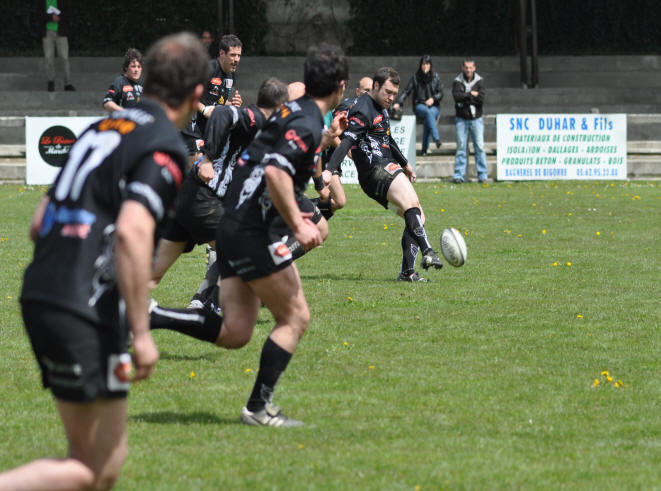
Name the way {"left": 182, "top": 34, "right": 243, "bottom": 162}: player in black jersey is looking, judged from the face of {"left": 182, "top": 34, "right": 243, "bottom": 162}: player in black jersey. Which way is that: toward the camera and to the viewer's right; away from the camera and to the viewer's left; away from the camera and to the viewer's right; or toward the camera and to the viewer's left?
toward the camera and to the viewer's right

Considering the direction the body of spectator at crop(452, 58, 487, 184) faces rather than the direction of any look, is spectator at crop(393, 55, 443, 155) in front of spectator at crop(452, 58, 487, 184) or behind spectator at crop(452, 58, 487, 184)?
behind

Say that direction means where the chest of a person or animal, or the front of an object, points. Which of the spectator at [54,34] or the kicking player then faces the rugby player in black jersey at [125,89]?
the spectator at [54,34]

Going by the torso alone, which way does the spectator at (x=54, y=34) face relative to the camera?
toward the camera

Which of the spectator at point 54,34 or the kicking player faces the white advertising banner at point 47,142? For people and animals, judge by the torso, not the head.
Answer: the spectator

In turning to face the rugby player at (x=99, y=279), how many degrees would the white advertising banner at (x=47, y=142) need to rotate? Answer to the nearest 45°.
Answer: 0° — it already faces them

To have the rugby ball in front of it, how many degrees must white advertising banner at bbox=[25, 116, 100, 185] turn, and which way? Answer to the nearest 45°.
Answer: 0° — it already faces it

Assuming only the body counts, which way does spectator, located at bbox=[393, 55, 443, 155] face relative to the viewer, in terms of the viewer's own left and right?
facing the viewer

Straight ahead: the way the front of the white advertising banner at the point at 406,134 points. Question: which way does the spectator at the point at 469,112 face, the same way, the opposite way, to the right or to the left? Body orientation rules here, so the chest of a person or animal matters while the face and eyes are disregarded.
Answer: the same way

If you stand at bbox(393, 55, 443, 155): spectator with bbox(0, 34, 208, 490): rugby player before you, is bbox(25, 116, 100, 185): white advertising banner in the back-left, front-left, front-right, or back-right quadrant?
front-right

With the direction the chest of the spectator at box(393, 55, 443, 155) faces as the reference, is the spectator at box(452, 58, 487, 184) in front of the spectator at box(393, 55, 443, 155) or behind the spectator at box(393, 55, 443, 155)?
in front

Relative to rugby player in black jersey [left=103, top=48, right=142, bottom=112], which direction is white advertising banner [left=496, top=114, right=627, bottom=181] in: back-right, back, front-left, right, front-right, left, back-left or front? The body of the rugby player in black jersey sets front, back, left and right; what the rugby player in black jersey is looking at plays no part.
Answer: left

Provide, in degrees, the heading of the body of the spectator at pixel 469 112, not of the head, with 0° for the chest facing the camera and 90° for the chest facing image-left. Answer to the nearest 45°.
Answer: approximately 0°

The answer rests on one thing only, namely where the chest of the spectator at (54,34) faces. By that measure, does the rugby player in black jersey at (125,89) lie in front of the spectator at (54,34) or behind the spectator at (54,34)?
in front

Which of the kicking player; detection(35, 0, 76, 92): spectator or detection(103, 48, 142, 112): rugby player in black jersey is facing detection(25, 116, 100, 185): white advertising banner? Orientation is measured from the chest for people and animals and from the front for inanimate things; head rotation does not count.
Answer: detection(35, 0, 76, 92): spectator

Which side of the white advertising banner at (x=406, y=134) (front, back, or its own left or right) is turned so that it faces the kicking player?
front

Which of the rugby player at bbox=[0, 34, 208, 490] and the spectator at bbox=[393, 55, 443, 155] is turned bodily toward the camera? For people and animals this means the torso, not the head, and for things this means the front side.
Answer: the spectator

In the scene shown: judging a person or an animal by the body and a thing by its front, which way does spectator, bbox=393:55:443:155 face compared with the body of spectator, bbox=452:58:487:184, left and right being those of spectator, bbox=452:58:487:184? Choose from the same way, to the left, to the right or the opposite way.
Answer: the same way

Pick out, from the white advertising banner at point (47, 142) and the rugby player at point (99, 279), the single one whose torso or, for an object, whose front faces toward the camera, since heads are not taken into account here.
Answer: the white advertising banner

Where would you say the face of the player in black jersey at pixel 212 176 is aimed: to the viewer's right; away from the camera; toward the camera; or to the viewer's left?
away from the camera

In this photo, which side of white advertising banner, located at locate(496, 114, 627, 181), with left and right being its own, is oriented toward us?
front
